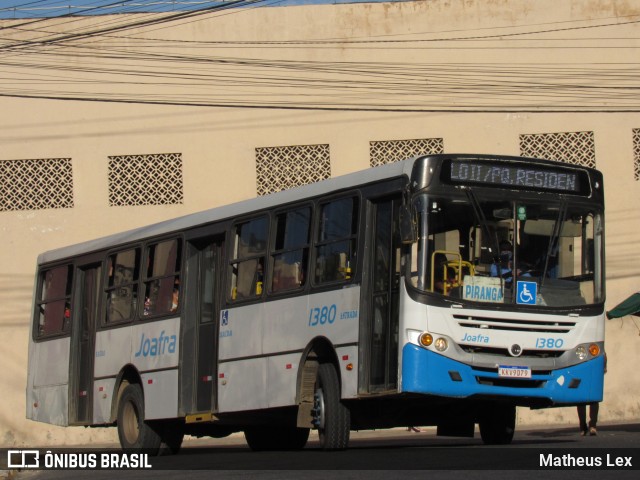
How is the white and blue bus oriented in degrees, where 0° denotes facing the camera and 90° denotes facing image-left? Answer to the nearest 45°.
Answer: approximately 315°
